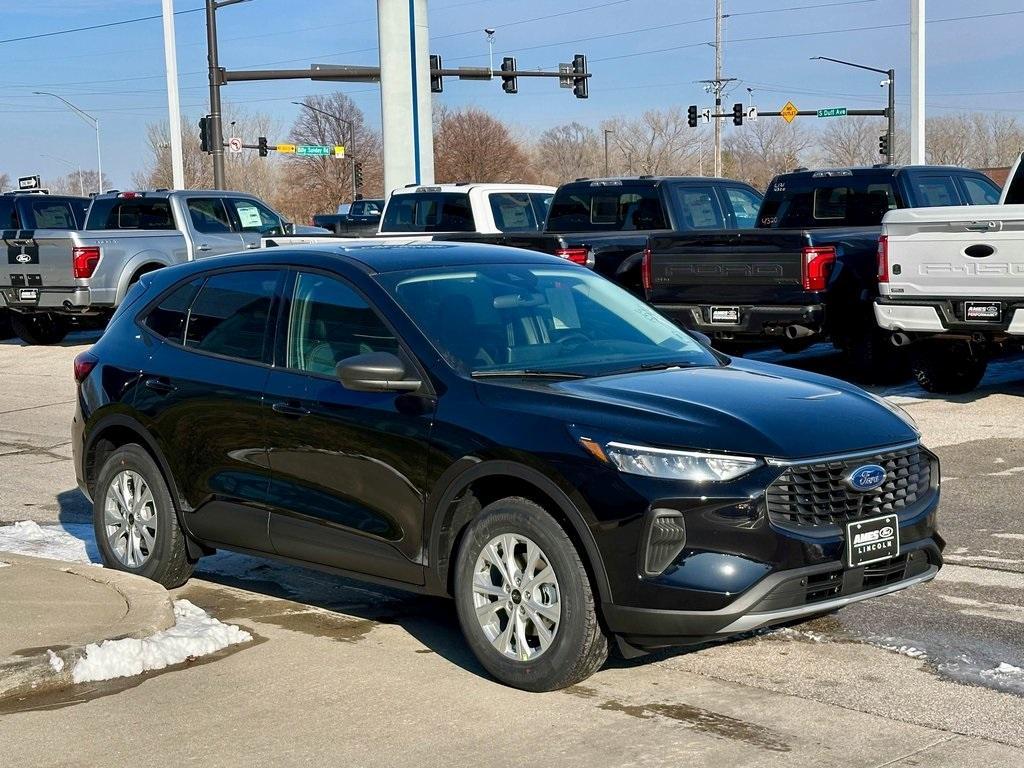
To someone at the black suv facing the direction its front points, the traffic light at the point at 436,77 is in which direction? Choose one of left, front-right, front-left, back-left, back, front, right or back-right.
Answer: back-left

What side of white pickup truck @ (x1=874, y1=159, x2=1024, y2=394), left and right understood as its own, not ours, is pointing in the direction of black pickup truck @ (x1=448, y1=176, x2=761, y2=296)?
left

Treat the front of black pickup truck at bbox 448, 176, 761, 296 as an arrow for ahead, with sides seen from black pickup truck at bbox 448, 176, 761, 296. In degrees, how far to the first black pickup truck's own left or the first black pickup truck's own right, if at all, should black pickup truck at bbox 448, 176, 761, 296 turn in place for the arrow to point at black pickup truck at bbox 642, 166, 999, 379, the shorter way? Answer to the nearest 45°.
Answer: approximately 135° to the first black pickup truck's own right

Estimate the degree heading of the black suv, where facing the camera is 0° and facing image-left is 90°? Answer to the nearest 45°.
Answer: approximately 315°

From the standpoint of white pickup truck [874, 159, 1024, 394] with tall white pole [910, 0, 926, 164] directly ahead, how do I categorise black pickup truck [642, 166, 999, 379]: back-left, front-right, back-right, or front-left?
front-left

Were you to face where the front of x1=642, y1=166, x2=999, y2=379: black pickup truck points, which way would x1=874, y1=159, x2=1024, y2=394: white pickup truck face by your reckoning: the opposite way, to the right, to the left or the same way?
the same way

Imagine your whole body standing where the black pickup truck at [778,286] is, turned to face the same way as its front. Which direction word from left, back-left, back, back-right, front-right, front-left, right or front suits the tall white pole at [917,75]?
front-left

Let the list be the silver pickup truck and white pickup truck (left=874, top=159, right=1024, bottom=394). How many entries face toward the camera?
0

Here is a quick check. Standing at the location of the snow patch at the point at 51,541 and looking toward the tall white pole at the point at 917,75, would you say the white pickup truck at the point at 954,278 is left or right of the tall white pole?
right

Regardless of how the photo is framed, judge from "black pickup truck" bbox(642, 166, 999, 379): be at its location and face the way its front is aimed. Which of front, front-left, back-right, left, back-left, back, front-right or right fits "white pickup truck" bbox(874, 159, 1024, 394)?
right

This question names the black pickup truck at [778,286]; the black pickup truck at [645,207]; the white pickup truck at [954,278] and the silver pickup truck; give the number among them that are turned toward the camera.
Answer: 0

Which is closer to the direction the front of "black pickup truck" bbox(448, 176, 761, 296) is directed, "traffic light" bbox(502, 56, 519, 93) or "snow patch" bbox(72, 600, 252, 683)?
the traffic light

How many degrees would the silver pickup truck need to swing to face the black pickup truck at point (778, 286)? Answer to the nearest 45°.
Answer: approximately 90° to its right

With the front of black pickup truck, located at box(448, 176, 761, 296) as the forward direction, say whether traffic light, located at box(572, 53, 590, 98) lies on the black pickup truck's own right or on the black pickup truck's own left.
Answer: on the black pickup truck's own left

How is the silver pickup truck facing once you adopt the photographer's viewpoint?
facing away from the viewer and to the right of the viewer

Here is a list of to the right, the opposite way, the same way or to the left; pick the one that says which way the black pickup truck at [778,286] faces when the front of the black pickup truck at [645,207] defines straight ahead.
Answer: the same way

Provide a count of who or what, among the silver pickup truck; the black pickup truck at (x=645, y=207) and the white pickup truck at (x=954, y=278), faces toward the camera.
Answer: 0

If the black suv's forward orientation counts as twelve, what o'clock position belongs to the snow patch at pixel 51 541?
The snow patch is roughly at 6 o'clock from the black suv.

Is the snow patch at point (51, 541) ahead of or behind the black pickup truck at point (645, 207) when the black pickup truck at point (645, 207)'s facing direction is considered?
behind

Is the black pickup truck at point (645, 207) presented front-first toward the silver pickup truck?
no

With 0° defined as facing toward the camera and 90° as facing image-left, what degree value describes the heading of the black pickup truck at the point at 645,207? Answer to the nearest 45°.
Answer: approximately 225°

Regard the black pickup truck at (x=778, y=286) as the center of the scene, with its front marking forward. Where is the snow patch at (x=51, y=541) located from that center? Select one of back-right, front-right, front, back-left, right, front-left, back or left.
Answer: back
